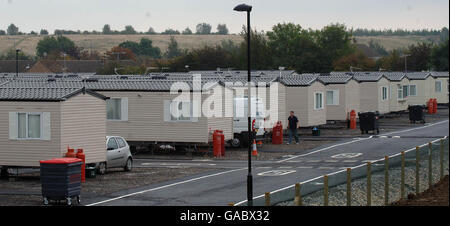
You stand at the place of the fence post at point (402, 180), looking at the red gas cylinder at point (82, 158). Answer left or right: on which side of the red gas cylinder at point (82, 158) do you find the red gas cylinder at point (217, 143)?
right

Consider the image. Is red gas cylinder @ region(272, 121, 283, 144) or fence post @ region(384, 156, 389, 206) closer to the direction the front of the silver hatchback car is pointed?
the fence post

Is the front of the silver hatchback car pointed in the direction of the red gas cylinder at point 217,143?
no

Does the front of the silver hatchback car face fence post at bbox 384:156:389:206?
no

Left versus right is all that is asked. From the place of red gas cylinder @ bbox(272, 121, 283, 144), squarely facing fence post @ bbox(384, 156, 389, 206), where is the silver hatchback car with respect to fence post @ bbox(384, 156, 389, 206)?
right

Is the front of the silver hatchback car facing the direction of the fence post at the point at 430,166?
no

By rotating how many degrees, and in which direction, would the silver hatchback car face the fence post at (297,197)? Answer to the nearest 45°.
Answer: approximately 45° to its left
